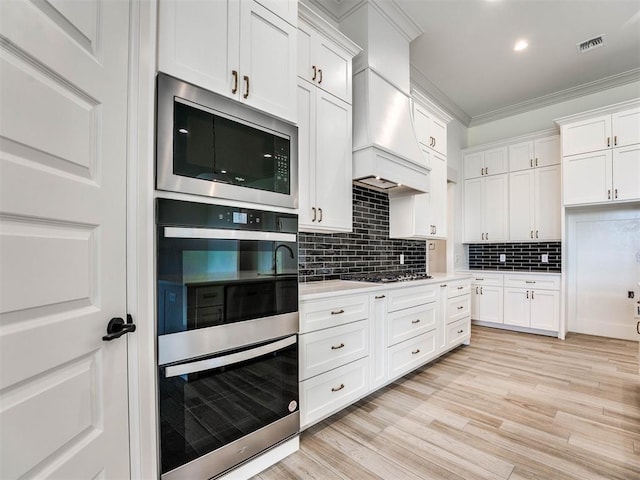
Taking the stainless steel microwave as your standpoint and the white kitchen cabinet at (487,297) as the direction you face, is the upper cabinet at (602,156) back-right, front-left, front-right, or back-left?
front-right

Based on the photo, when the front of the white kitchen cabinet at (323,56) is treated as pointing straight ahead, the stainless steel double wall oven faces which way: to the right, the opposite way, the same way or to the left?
the same way

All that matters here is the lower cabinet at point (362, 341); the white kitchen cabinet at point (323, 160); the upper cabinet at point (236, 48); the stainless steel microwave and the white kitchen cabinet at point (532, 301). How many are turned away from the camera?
0

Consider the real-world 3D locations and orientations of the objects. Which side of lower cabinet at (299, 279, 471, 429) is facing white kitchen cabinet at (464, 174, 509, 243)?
left

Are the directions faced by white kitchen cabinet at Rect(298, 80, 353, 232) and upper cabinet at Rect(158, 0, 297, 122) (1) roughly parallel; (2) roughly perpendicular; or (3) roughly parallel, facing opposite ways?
roughly parallel

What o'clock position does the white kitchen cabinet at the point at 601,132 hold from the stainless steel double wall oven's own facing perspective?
The white kitchen cabinet is roughly at 10 o'clock from the stainless steel double wall oven.

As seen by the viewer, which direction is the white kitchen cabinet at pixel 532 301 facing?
toward the camera

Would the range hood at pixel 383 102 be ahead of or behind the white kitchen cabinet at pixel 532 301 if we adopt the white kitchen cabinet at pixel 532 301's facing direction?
ahead

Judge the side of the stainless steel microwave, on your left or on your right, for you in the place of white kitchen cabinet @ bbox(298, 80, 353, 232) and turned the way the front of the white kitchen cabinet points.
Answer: on your right

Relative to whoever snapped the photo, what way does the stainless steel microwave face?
facing the viewer and to the right of the viewer

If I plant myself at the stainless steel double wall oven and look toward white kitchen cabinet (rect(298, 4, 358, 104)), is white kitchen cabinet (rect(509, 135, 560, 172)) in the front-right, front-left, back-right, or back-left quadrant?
front-right

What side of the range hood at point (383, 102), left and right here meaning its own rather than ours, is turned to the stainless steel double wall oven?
right

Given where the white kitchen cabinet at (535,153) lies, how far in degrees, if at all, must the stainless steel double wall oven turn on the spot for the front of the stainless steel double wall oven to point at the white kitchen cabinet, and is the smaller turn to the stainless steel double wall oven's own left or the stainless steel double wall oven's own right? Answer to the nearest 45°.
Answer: approximately 90° to the stainless steel double wall oven's own left

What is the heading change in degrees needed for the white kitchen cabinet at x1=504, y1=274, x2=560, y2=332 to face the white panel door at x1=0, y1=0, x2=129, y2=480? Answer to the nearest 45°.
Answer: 0° — it already faces it

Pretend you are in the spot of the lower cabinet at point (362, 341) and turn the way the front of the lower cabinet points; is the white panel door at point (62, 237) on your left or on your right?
on your right

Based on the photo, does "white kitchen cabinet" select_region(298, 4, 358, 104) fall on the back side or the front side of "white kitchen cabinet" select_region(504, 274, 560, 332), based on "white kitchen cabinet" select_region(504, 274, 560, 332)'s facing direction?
on the front side

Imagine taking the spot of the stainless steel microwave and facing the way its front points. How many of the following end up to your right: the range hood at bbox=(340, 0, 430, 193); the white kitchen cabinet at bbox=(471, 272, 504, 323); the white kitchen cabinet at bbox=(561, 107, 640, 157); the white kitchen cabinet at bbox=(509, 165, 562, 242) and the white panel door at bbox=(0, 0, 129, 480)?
1

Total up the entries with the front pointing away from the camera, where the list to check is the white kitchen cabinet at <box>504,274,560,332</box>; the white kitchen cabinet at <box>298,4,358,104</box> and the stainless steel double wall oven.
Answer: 0

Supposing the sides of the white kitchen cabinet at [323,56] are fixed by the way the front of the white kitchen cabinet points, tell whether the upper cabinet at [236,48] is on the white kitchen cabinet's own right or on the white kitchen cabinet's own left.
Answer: on the white kitchen cabinet's own right
